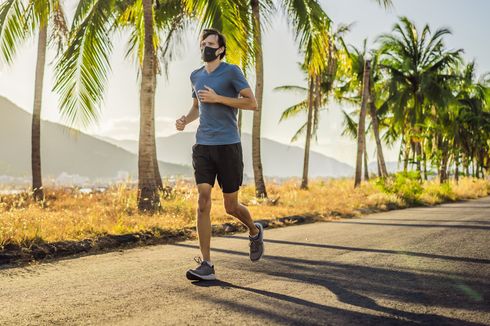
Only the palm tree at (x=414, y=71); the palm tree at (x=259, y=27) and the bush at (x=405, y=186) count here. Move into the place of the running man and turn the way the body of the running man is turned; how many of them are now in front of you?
0

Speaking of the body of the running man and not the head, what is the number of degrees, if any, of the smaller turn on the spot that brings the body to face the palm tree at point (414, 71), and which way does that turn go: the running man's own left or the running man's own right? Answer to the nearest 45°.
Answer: approximately 180°

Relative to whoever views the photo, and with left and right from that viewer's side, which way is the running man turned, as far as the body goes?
facing the viewer and to the left of the viewer

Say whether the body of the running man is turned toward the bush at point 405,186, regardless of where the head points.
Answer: no

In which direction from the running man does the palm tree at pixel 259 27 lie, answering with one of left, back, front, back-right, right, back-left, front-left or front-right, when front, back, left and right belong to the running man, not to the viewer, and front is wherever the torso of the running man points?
back-right

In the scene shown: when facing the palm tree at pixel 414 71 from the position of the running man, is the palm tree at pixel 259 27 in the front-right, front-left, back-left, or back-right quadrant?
front-left
